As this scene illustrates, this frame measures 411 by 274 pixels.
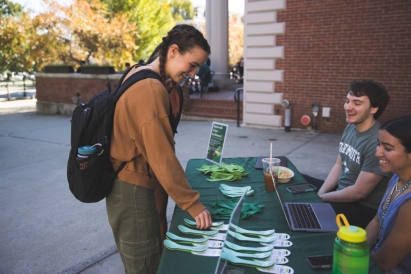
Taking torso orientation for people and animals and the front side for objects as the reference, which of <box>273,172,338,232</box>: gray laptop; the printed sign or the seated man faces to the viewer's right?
the gray laptop

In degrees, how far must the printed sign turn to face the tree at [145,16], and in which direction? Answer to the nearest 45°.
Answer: approximately 135° to its right

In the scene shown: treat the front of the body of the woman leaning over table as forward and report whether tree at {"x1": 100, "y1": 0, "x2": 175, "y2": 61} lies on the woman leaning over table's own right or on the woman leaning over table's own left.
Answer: on the woman leaning over table's own left

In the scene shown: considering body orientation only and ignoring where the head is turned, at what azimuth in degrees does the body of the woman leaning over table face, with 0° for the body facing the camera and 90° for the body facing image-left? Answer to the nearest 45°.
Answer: approximately 270°

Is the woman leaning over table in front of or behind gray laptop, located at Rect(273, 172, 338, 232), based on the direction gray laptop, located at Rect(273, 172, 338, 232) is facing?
behind

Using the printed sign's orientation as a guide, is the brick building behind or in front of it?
behind

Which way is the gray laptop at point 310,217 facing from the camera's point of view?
to the viewer's right

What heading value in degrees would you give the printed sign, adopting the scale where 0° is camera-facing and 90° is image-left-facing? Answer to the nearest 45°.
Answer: approximately 45°

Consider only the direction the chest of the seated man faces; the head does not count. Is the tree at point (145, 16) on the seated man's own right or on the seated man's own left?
on the seated man's own right

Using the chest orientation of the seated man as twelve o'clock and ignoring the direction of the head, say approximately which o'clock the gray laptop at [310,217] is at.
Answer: The gray laptop is roughly at 11 o'clock from the seated man.

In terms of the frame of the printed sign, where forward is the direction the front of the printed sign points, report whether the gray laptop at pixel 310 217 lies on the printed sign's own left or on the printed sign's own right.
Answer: on the printed sign's own left

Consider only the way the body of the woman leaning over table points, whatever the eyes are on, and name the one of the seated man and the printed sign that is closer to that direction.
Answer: the seated man

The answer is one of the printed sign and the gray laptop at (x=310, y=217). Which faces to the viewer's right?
the gray laptop
